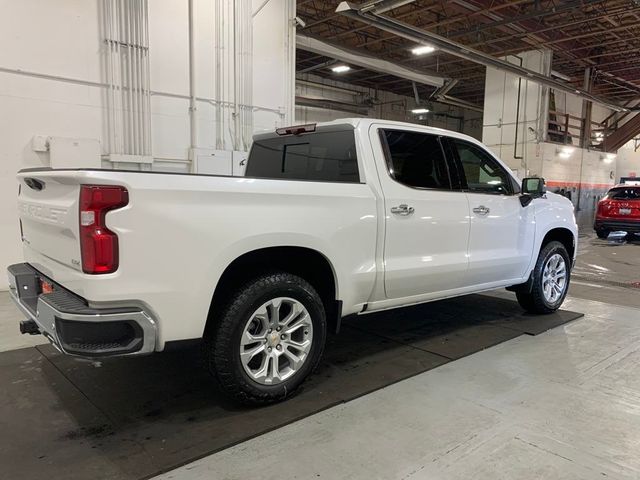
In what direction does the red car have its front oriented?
away from the camera

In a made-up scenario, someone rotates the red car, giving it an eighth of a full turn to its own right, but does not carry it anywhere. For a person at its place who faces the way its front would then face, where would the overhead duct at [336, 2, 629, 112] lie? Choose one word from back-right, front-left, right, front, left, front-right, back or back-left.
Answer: back

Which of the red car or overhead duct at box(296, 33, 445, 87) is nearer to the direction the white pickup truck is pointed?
the red car

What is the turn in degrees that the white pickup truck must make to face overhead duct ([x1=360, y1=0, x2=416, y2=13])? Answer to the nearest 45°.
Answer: approximately 45° to its left

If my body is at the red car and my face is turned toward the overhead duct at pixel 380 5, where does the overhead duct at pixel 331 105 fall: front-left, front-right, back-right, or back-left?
front-right

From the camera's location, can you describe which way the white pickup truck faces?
facing away from the viewer and to the right of the viewer

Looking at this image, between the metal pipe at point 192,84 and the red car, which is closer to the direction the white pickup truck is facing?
the red car

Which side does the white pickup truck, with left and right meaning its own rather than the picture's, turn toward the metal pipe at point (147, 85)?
left

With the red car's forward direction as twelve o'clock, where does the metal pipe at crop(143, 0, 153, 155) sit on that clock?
The metal pipe is roughly at 7 o'clock from the red car.

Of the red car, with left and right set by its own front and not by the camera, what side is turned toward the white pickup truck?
back

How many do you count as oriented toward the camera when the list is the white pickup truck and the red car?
0

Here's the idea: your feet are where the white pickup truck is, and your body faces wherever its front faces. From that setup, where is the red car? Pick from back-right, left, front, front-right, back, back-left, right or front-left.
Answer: front
